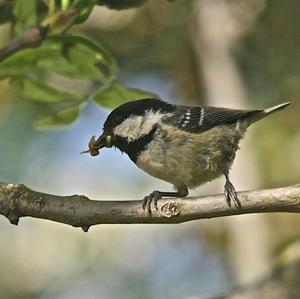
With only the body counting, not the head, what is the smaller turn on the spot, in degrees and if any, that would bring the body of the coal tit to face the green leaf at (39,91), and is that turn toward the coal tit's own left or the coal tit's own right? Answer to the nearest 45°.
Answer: approximately 45° to the coal tit's own left

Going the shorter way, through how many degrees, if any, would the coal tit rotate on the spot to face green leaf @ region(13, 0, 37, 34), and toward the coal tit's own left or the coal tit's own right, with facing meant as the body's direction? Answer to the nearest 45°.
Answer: approximately 45° to the coal tit's own left

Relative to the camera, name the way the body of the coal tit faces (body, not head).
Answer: to the viewer's left
